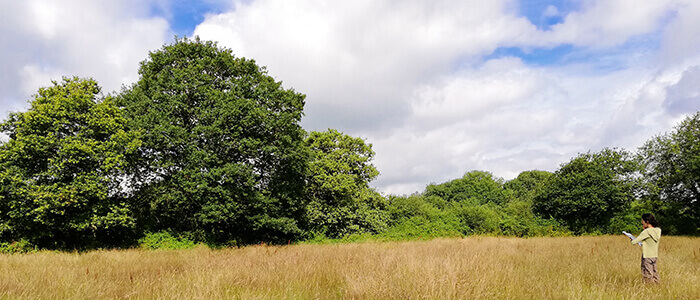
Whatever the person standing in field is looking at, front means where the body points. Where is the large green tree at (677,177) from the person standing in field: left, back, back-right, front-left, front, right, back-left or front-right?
right

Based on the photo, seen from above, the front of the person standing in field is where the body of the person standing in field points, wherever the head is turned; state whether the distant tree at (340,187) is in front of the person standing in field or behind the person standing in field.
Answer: in front

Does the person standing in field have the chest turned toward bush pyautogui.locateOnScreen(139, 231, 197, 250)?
yes

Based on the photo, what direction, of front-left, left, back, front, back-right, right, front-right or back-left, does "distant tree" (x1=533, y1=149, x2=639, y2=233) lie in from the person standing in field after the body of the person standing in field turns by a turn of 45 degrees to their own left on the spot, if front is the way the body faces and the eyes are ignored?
back-right

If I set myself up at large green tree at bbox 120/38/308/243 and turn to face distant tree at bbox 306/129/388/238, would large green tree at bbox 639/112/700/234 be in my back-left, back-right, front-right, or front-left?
front-right

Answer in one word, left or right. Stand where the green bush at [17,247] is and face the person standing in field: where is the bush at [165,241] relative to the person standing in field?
left

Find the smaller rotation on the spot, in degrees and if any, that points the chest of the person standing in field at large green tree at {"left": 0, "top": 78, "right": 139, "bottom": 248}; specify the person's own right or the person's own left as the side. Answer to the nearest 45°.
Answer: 0° — they already face it

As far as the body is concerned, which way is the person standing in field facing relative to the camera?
to the viewer's left

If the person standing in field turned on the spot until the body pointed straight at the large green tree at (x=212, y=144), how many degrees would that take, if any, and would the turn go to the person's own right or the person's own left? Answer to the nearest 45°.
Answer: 0° — they already face it

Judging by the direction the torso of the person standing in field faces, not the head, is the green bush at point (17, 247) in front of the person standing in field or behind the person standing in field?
in front
